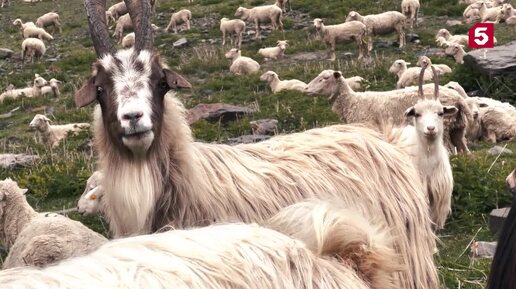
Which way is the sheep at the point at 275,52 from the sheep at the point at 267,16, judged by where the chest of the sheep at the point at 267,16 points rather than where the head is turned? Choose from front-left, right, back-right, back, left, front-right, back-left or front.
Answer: left

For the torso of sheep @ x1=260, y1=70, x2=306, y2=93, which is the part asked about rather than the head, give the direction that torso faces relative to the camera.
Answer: to the viewer's left

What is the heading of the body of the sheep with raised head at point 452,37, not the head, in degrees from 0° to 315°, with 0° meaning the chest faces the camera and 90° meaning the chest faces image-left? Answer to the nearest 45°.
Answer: approximately 90°

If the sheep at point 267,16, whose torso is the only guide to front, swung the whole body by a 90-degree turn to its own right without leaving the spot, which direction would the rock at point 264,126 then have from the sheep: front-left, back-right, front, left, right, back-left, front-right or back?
back

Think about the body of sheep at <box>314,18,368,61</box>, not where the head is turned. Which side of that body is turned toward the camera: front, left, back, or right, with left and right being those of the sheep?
left

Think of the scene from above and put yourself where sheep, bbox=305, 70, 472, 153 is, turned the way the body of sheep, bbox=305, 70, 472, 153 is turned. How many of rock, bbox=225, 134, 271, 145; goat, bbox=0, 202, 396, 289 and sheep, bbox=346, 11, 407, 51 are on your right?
1

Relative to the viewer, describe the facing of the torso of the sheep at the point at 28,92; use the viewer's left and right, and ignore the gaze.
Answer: facing to the right of the viewer
